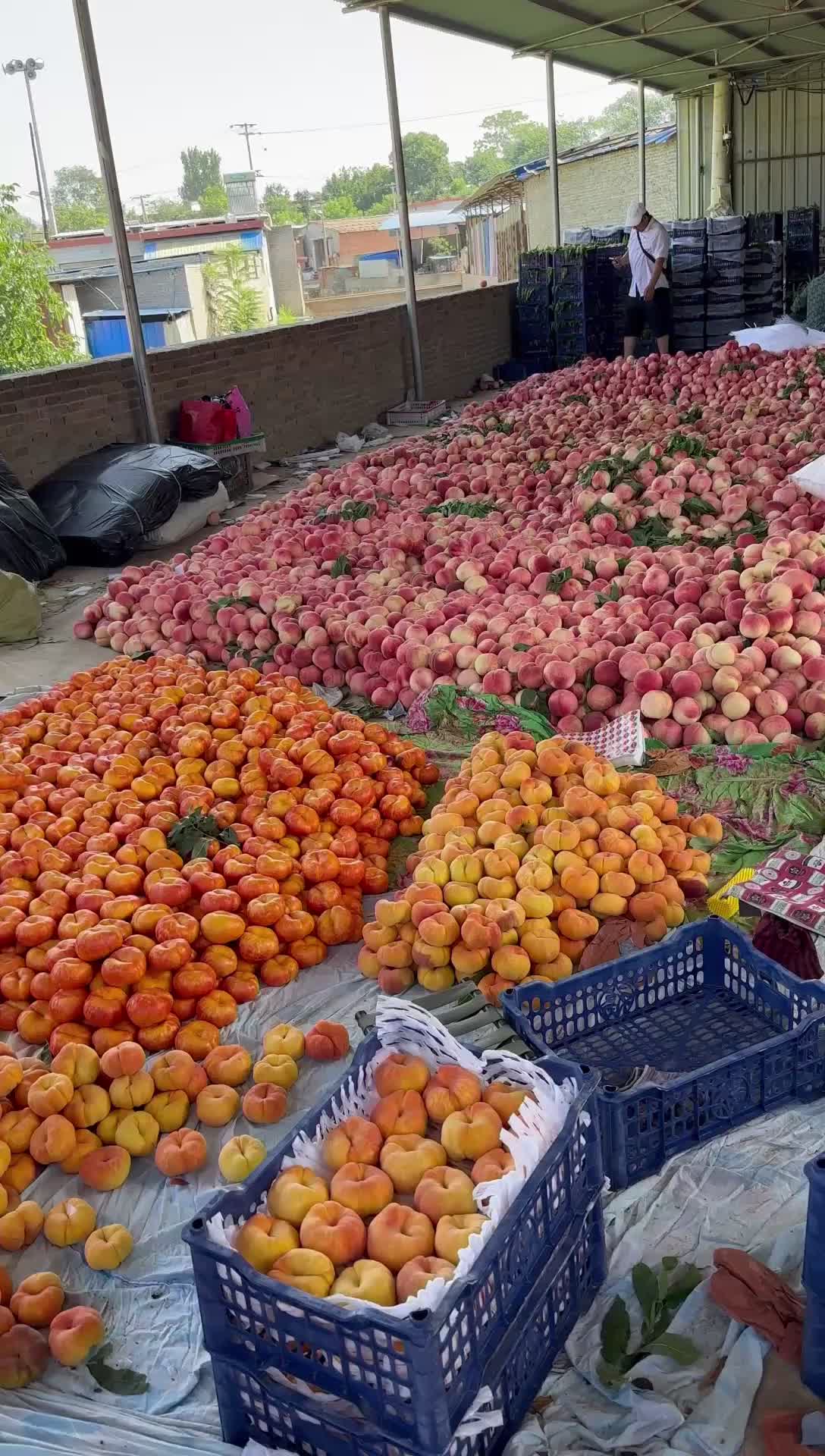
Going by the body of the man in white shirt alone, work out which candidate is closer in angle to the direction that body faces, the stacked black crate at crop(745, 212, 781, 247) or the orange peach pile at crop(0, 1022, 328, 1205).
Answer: the orange peach pile

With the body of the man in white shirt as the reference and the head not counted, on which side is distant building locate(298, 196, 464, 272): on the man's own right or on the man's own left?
on the man's own right

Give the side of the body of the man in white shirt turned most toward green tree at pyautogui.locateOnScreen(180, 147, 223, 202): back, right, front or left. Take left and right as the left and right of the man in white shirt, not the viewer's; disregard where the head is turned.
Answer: right

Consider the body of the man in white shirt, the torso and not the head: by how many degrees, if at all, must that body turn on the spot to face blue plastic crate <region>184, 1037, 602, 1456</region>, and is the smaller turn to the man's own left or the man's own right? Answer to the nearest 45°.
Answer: approximately 45° to the man's own left

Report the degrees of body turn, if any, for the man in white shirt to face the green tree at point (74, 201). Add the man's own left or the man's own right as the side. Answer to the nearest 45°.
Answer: approximately 90° to the man's own right

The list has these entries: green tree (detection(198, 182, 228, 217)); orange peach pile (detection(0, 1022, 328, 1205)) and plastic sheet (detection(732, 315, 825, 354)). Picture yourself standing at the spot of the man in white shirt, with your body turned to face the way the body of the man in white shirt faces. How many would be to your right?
1

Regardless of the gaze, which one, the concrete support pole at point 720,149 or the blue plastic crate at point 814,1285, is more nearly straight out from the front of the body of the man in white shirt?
the blue plastic crate

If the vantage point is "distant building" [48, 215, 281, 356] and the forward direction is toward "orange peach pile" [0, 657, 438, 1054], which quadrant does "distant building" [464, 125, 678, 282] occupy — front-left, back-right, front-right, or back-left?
back-left

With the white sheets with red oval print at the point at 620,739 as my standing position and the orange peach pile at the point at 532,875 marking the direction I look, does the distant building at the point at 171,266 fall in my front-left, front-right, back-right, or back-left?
back-right

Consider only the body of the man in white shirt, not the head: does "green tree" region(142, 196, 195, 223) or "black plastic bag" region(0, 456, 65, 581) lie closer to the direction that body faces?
the black plastic bag

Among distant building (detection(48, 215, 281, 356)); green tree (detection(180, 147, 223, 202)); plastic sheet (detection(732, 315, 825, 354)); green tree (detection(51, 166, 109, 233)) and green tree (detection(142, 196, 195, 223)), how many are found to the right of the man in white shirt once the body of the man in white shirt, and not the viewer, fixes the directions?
4

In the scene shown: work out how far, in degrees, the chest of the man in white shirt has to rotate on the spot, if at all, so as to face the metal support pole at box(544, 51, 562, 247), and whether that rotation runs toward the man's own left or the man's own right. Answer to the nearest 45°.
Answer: approximately 135° to the man's own right

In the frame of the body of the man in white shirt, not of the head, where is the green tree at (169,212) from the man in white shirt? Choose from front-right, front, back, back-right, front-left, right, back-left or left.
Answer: right

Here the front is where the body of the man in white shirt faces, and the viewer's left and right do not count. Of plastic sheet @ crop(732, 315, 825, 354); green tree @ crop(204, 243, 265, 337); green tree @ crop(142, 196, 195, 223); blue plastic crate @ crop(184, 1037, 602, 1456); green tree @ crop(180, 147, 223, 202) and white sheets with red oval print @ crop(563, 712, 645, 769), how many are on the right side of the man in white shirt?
3

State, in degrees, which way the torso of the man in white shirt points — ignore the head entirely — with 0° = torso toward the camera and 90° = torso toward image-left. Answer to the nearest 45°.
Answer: approximately 45°

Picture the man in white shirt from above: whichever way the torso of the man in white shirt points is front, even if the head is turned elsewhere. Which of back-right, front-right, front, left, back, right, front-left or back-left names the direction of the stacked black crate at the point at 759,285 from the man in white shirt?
back

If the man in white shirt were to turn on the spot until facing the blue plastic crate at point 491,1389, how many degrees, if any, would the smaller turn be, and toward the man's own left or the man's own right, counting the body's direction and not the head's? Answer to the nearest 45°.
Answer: approximately 45° to the man's own left
